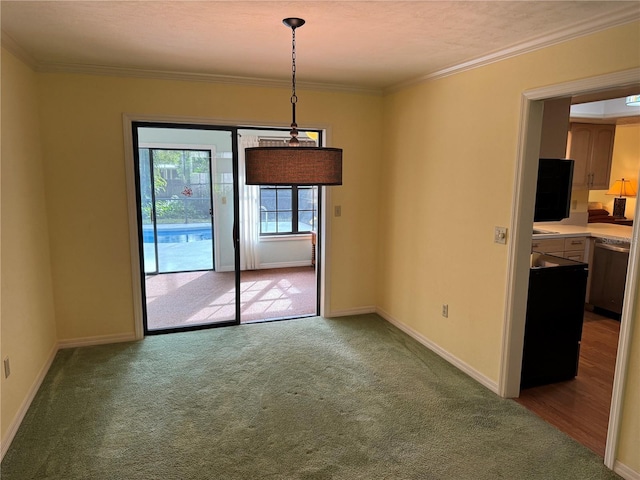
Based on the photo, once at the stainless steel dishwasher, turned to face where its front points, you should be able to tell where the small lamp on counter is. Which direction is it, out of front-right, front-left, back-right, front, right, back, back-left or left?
back-right

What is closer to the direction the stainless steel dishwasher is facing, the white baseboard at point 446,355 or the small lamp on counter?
the white baseboard

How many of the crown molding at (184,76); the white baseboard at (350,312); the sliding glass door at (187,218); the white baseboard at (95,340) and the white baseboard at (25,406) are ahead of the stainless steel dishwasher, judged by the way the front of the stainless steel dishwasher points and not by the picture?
5

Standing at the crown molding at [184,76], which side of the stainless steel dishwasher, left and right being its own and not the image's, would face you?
front

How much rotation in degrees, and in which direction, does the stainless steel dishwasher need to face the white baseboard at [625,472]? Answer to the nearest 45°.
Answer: approximately 45° to its left

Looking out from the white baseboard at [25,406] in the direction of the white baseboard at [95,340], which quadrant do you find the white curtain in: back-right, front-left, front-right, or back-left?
front-right

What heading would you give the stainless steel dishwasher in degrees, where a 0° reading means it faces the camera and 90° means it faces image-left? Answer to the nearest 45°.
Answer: approximately 45°

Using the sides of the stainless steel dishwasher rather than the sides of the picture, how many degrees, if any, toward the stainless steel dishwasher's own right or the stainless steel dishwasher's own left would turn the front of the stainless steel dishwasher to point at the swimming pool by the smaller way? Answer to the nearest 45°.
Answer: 0° — it already faces it

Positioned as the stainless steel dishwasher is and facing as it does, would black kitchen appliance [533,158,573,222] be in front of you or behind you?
in front

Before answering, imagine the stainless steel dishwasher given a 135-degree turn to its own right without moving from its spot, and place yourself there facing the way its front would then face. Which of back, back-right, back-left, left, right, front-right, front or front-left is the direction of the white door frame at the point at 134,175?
back-left

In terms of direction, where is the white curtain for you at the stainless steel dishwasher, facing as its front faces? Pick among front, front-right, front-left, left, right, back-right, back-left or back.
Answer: front-right

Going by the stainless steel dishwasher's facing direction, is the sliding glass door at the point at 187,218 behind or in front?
in front

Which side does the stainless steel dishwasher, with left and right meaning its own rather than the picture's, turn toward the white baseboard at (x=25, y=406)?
front

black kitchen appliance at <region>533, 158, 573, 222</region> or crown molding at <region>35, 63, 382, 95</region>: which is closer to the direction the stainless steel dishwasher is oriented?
the crown molding

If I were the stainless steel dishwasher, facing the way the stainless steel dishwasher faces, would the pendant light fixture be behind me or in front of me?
in front

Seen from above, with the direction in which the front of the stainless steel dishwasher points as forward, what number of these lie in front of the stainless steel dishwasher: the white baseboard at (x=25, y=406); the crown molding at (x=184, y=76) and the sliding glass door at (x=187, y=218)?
3

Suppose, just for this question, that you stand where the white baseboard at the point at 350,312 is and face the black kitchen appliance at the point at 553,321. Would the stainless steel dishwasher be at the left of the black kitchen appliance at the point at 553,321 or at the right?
left
